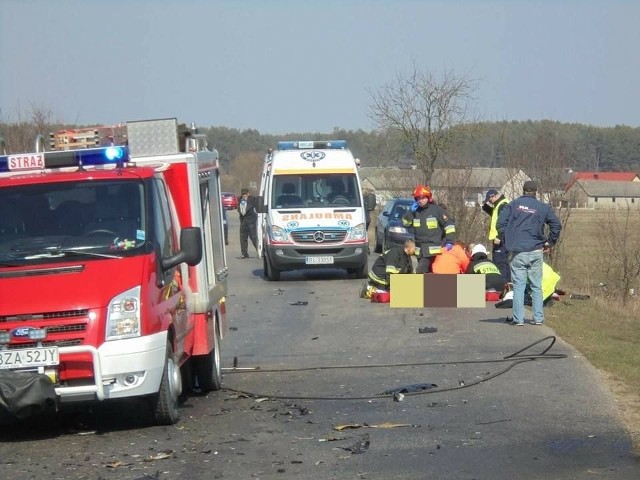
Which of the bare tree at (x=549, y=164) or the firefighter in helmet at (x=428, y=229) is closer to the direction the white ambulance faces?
the firefighter in helmet

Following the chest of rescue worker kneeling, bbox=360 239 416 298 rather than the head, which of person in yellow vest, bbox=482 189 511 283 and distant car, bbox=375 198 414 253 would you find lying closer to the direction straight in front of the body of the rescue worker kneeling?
the person in yellow vest

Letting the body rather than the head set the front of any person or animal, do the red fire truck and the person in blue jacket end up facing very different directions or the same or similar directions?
very different directions

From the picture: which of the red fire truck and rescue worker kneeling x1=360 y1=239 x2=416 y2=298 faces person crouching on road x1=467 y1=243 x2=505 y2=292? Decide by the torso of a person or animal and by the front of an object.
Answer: the rescue worker kneeling

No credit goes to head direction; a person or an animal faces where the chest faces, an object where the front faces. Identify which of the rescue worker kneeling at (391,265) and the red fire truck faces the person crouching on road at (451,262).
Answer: the rescue worker kneeling

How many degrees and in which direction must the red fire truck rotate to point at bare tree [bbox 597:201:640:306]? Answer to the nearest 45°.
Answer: approximately 180°

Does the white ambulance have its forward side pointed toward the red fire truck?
yes

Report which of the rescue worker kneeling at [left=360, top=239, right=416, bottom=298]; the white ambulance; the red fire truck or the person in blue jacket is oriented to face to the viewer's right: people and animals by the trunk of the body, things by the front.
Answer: the rescue worker kneeling

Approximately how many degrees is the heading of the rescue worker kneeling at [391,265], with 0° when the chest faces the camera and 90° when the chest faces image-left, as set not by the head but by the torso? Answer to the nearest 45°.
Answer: approximately 270°

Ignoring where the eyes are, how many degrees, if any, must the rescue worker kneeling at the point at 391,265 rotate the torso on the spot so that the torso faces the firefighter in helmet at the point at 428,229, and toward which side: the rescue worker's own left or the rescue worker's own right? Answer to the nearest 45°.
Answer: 0° — they already face them

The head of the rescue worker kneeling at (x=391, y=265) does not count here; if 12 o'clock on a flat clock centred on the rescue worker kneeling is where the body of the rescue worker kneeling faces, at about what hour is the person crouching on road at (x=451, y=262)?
The person crouching on road is roughly at 12 o'clock from the rescue worker kneeling.

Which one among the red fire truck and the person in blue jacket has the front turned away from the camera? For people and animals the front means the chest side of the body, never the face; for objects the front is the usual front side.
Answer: the person in blue jacket

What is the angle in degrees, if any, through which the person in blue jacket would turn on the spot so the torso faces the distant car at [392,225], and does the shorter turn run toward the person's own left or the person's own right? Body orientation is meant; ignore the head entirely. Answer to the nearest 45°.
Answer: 0° — they already face it

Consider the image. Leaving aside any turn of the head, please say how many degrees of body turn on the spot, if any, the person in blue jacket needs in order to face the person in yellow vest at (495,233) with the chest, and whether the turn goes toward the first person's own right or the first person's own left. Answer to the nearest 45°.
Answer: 0° — they already face them

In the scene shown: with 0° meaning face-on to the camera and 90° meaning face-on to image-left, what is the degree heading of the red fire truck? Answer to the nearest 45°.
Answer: approximately 45°

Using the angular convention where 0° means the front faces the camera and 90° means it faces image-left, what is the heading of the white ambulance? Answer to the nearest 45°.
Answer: approximately 0°

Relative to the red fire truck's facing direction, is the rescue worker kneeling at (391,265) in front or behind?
behind
